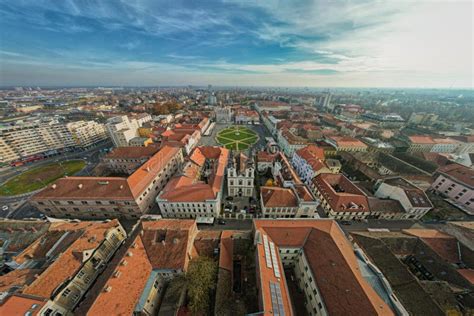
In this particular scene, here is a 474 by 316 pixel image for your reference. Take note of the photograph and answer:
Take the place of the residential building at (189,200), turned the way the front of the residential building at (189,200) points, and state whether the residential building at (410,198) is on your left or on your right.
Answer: on your left

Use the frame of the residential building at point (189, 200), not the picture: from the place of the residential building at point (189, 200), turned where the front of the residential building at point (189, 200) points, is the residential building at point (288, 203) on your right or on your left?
on your left

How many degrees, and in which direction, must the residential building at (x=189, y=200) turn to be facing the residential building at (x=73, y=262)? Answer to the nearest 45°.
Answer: approximately 45° to its right

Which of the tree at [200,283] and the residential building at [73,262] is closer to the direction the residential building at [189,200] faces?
the tree

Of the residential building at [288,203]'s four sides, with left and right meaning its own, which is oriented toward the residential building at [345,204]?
left

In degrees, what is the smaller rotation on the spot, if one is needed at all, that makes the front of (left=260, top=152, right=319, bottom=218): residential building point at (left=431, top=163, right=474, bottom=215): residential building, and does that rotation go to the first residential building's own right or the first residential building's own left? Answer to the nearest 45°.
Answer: approximately 135° to the first residential building's own left

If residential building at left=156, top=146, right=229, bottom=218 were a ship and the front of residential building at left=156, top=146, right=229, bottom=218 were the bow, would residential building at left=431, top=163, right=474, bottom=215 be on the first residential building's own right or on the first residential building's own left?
on the first residential building's own left

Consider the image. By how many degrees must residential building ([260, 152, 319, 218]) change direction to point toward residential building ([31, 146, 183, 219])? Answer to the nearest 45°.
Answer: approximately 90° to its right

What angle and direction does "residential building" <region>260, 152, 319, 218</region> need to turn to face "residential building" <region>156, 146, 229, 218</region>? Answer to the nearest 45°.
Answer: approximately 90° to its right

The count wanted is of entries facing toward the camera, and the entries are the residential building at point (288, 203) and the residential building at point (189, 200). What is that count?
2

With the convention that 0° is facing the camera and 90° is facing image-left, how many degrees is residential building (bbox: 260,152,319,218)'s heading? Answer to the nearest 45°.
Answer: approximately 0°
